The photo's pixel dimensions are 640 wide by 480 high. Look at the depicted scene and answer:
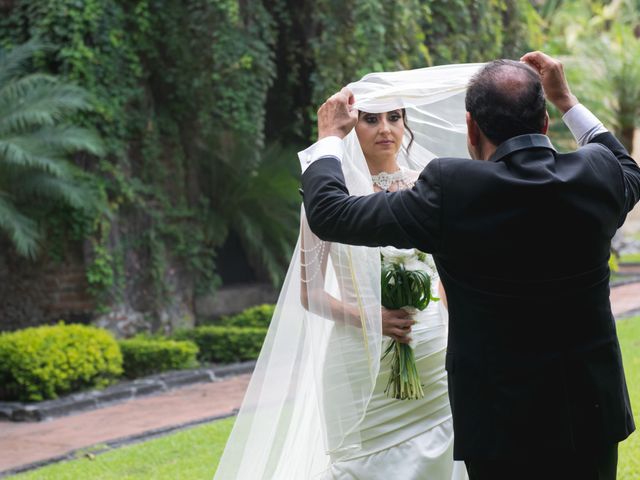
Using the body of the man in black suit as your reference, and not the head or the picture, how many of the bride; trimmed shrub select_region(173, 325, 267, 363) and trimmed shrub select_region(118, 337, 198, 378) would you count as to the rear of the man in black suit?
0

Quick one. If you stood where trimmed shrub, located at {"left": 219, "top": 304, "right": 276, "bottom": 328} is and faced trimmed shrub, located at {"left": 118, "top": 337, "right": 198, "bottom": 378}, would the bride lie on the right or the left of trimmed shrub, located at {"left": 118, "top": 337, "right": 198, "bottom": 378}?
left

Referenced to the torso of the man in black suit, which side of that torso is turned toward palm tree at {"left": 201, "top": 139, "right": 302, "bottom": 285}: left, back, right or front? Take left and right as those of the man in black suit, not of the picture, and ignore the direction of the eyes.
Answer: front

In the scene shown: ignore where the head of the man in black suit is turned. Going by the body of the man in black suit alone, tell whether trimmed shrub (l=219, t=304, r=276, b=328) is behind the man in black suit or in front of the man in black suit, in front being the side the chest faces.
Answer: in front

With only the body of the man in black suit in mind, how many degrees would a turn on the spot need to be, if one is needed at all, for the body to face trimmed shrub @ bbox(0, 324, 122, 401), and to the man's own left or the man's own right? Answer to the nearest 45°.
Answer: approximately 45° to the man's own left

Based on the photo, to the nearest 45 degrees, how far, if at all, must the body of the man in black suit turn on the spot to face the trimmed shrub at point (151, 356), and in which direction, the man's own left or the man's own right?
approximately 45° to the man's own left

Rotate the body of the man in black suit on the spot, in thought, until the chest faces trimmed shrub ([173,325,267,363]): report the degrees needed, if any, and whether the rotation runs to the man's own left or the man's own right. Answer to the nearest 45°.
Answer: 0° — they already face it

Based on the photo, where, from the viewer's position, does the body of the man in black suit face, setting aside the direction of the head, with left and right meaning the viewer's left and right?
facing away from the viewer

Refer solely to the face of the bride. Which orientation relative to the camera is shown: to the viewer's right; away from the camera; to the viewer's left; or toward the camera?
toward the camera
